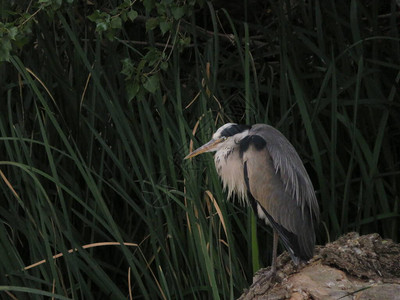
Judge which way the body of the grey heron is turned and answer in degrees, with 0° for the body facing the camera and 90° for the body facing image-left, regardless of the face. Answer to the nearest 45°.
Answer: approximately 90°
